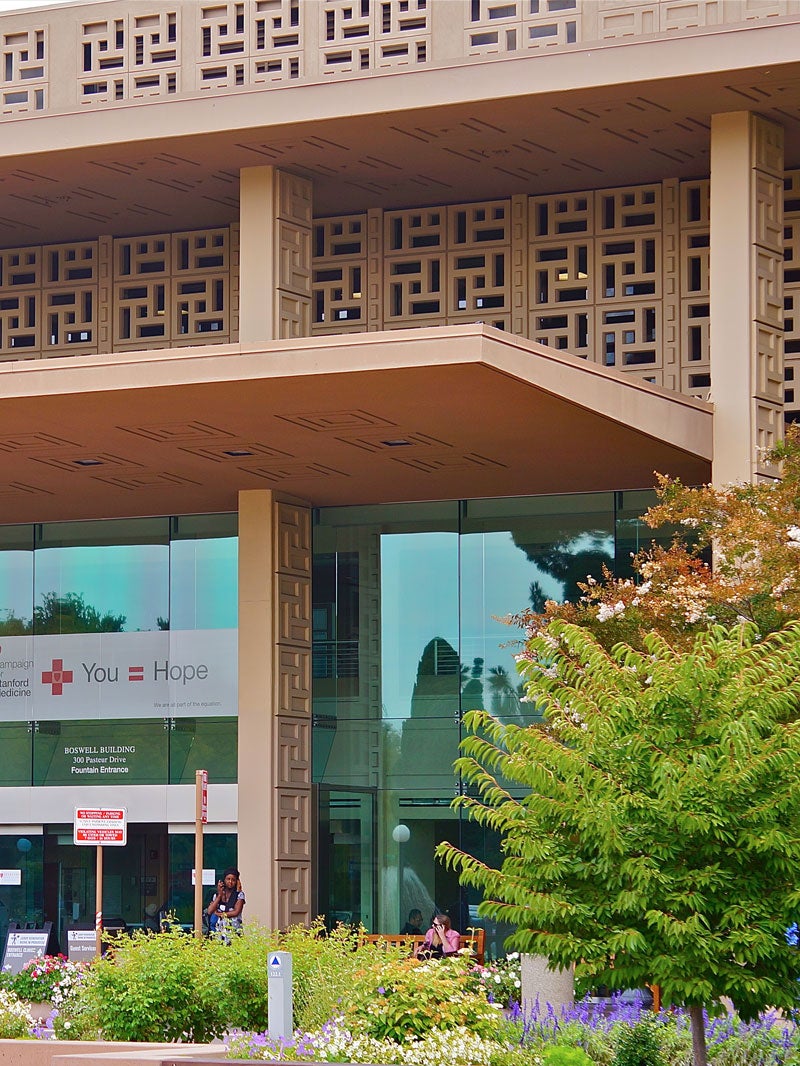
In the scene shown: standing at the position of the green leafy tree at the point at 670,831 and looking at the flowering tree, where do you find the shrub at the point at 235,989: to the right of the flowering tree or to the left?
left

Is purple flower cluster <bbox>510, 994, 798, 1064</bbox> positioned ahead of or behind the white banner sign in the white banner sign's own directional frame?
ahead

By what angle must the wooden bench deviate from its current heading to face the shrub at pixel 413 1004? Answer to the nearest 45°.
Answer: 0° — it already faces it

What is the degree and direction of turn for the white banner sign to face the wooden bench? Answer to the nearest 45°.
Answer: approximately 45° to its left

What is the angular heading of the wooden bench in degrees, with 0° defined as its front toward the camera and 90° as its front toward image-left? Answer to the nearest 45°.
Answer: approximately 0°

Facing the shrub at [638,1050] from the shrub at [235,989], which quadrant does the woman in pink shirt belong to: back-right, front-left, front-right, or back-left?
back-left

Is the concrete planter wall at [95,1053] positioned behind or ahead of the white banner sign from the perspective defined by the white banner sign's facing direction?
ahead

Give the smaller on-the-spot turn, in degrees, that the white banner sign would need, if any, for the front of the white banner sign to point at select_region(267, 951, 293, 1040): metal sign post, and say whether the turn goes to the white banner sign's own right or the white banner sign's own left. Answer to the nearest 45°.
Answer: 0° — it already faces it
